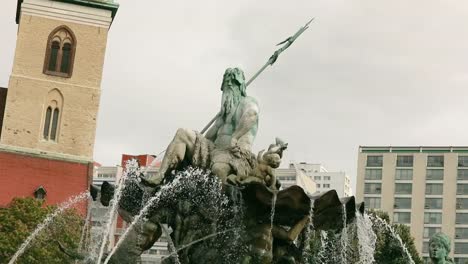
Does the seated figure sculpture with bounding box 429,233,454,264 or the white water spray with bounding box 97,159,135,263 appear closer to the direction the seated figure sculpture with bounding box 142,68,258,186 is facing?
the white water spray

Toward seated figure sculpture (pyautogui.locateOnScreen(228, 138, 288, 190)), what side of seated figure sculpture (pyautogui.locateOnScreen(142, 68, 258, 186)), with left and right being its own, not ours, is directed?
left

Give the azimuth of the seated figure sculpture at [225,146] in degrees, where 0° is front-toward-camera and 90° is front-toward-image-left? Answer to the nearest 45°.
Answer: approximately 45°

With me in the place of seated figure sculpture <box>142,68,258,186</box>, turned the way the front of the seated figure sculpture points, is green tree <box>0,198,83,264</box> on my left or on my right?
on my right

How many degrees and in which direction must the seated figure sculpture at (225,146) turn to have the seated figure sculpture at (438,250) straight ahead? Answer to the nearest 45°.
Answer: approximately 90° to its left

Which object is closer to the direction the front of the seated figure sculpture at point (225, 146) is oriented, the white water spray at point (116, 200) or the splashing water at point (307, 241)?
the white water spray
